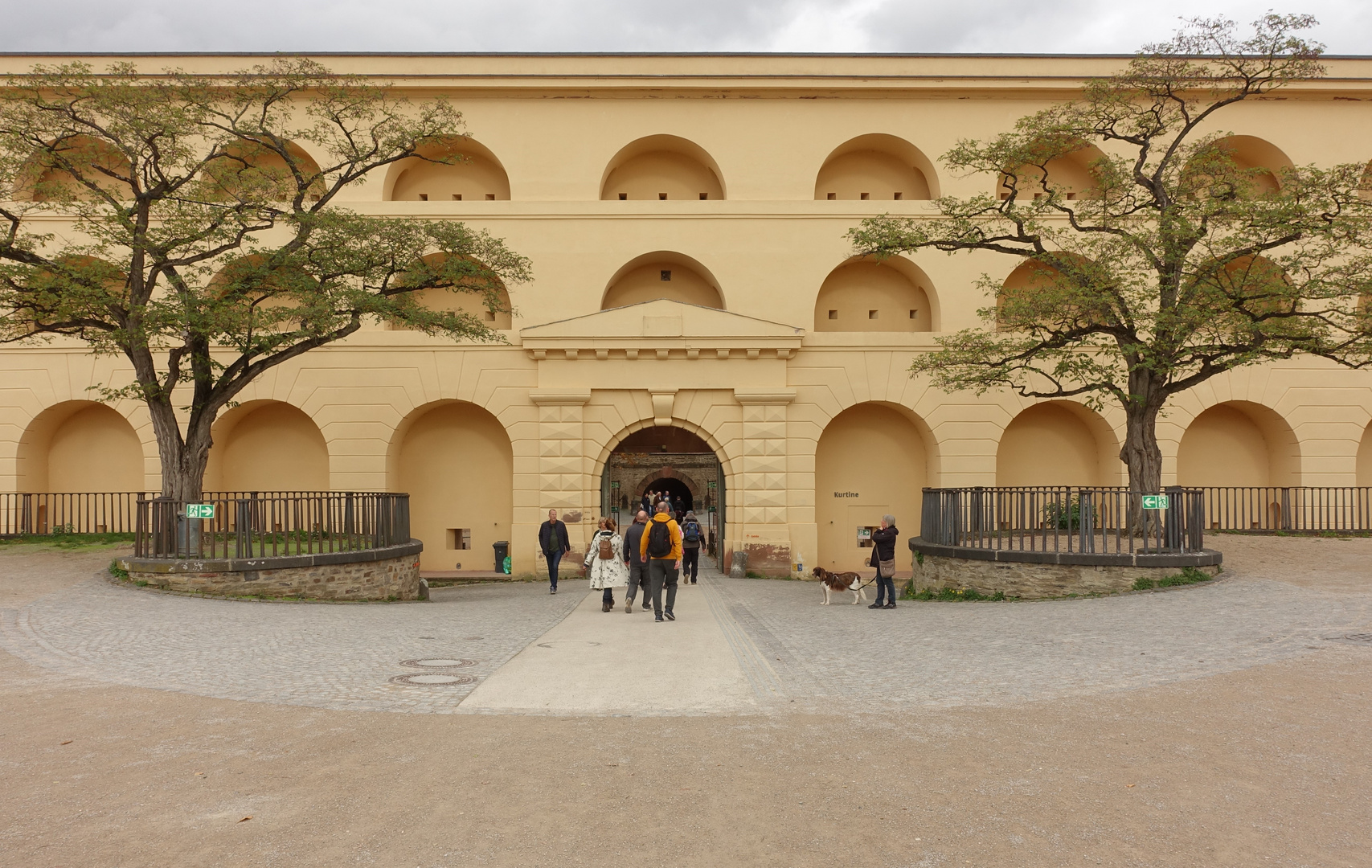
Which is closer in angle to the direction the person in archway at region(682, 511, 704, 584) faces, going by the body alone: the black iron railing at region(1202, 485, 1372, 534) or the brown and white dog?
the black iron railing

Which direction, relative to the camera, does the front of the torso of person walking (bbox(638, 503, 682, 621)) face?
away from the camera

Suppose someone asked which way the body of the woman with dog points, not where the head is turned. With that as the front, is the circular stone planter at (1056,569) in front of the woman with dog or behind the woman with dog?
behind

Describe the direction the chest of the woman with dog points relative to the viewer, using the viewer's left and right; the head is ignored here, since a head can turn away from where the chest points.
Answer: facing to the left of the viewer

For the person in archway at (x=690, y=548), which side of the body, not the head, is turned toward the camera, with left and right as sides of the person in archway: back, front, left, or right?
back

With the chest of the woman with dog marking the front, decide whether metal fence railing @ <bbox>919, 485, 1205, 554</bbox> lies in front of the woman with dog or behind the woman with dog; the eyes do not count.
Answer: behind

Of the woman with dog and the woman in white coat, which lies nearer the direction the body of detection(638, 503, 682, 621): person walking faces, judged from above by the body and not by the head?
the woman in white coat

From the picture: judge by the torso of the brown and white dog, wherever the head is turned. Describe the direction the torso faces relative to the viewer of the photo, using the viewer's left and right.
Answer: facing to the left of the viewer

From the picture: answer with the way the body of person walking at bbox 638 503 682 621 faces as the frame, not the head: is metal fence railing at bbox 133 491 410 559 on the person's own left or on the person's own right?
on the person's own left

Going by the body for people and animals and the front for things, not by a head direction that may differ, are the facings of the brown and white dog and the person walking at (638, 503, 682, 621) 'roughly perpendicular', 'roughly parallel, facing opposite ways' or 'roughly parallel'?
roughly perpendicular

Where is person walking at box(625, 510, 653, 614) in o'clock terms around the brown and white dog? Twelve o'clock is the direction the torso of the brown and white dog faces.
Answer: The person walking is roughly at 11 o'clock from the brown and white dog.

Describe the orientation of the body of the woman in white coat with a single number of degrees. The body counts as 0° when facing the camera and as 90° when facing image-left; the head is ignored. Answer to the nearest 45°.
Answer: approximately 180°
